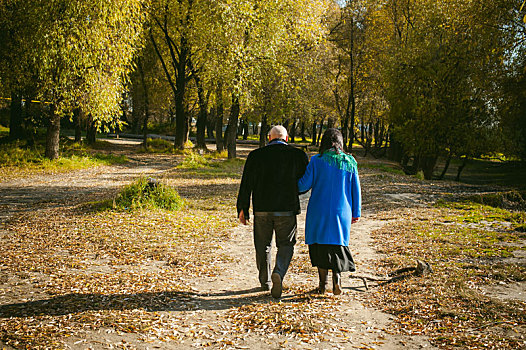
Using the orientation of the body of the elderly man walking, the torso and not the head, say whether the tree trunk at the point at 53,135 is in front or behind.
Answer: in front

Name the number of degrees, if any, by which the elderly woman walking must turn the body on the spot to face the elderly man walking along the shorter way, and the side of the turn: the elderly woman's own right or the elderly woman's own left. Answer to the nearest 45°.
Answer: approximately 90° to the elderly woman's own left

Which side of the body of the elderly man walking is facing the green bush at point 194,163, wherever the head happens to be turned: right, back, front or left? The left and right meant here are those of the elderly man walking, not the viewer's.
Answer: front

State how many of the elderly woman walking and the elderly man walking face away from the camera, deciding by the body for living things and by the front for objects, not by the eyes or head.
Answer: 2

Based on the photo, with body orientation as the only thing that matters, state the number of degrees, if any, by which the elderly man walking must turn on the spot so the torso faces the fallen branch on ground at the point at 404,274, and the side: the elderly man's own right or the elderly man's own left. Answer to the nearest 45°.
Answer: approximately 45° to the elderly man's own right

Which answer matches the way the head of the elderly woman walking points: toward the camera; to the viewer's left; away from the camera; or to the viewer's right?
away from the camera

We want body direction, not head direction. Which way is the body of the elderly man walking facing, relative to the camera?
away from the camera

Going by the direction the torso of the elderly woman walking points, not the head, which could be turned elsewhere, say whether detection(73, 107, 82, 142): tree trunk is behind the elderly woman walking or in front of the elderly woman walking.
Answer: in front

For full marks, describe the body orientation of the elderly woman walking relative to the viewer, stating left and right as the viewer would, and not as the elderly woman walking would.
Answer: facing away from the viewer

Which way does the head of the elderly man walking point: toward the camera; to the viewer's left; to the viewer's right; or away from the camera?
away from the camera

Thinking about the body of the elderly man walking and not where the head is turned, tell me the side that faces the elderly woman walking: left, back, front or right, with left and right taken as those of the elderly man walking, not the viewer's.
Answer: right

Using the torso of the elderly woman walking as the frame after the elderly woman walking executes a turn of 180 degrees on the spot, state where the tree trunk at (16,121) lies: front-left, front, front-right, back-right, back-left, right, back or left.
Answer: back-right

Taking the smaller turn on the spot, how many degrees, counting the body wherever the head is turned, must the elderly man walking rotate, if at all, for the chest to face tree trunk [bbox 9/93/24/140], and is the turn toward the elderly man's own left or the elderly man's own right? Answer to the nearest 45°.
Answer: approximately 45° to the elderly man's own left

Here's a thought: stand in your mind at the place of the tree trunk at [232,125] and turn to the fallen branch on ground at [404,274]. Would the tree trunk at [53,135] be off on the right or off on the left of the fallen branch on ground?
right
